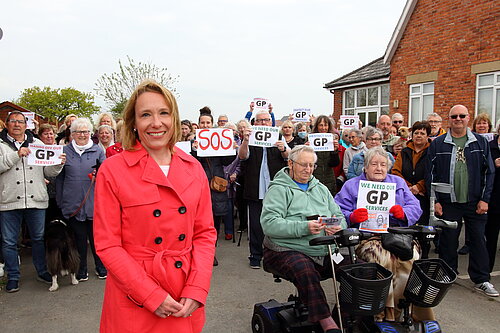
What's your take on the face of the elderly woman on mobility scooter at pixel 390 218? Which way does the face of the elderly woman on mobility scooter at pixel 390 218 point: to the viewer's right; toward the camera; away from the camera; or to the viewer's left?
toward the camera

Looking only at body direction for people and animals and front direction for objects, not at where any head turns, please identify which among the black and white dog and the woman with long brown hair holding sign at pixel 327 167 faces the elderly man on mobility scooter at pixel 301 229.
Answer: the woman with long brown hair holding sign

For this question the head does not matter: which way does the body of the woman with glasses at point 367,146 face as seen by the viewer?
toward the camera

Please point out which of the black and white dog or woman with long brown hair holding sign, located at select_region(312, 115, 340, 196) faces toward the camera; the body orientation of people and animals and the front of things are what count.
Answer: the woman with long brown hair holding sign

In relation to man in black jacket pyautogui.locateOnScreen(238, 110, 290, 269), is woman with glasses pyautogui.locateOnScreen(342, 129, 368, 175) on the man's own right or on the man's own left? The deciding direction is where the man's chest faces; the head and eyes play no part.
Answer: on the man's own left

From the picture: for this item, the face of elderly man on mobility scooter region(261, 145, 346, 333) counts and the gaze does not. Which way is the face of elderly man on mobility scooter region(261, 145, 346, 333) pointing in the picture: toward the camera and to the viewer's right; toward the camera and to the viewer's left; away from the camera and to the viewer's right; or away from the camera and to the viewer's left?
toward the camera and to the viewer's right

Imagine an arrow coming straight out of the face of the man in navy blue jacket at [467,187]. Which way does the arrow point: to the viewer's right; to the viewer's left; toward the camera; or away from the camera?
toward the camera

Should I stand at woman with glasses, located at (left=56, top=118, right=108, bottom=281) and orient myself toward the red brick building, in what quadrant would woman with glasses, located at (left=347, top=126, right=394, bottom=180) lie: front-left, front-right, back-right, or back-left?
front-right

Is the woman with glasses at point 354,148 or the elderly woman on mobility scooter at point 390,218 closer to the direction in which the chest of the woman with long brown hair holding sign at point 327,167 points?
the elderly woman on mobility scooter

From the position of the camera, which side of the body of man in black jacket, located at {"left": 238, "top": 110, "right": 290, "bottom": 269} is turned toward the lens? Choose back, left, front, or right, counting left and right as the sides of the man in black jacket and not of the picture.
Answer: front

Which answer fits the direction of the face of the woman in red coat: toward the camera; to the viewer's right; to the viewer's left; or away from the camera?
toward the camera

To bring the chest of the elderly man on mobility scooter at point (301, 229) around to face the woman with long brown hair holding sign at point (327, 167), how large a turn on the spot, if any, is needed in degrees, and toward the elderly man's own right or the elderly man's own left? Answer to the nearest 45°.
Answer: approximately 135° to the elderly man's own left

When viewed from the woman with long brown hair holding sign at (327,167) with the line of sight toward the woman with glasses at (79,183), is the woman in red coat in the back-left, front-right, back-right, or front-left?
front-left

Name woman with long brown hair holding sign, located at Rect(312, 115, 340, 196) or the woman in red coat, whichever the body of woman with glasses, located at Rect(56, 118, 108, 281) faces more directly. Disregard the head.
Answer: the woman in red coat

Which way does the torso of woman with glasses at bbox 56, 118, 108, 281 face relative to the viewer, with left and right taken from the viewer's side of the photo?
facing the viewer

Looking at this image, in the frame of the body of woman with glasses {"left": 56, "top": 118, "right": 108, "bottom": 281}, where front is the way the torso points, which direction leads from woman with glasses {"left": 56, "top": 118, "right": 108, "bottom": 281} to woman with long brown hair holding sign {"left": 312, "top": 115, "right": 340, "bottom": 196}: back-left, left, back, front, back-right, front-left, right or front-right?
left
